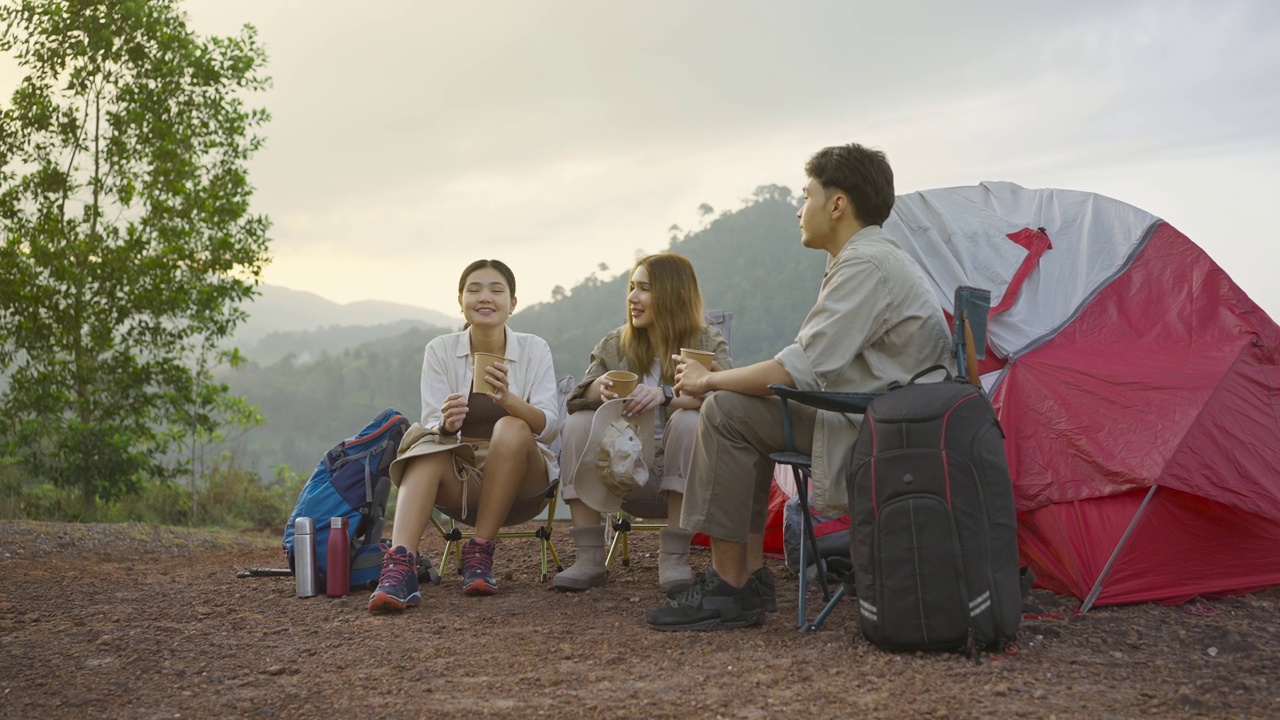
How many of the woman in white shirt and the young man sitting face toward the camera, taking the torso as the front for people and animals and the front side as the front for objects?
1

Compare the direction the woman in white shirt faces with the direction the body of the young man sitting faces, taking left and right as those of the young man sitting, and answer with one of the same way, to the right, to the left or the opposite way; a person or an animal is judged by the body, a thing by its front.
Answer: to the left

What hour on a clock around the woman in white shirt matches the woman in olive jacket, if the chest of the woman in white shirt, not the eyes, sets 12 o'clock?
The woman in olive jacket is roughly at 9 o'clock from the woman in white shirt.

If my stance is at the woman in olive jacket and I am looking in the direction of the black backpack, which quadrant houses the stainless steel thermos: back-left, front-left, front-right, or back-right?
back-right

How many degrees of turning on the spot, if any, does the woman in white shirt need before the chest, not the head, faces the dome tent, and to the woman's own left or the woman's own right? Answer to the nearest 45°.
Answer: approximately 90° to the woman's own left

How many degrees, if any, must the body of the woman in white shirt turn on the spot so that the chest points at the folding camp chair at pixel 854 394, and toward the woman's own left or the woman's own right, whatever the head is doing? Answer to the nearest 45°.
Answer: approximately 45° to the woman's own left

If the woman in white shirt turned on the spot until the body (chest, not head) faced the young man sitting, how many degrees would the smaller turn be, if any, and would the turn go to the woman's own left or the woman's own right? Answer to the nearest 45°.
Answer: approximately 45° to the woman's own left

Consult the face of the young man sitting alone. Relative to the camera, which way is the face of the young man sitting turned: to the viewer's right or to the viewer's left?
to the viewer's left

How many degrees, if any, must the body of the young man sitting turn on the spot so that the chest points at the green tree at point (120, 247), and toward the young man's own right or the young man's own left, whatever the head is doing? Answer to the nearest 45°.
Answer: approximately 45° to the young man's own right

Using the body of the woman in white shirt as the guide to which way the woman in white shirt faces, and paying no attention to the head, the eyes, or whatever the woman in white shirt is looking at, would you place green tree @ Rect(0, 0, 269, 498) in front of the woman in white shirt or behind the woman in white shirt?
behind

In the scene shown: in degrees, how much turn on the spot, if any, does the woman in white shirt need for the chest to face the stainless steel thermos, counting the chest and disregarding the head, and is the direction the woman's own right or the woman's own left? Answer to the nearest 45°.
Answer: approximately 90° to the woman's own right

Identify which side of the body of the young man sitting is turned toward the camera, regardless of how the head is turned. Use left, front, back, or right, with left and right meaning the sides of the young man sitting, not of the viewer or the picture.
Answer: left

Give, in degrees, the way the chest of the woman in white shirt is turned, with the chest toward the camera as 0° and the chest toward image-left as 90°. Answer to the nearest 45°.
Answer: approximately 0°

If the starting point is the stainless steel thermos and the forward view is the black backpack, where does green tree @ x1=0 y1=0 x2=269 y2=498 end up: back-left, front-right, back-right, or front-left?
back-left

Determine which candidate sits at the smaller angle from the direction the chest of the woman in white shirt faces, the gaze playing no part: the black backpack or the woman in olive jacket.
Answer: the black backpack
